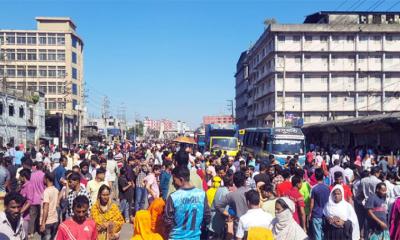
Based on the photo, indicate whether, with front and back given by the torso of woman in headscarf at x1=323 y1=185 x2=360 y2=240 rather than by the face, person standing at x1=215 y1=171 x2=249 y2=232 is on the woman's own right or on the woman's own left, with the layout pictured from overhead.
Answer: on the woman's own right

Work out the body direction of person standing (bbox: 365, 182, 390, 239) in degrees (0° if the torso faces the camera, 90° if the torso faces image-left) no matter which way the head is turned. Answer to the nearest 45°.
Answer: approximately 315°

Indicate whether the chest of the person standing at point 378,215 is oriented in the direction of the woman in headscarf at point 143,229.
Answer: no

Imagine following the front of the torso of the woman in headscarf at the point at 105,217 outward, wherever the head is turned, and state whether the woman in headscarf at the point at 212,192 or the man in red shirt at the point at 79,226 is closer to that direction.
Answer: the man in red shirt

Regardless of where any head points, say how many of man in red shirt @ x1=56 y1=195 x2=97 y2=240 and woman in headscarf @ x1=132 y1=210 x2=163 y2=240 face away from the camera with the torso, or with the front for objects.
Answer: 1

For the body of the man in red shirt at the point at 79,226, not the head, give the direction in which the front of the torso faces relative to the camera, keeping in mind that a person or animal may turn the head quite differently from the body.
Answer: toward the camera

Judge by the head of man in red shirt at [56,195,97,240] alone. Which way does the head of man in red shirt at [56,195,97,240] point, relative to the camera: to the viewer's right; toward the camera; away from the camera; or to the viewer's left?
toward the camera

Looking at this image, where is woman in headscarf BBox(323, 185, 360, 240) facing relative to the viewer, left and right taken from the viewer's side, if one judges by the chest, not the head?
facing the viewer

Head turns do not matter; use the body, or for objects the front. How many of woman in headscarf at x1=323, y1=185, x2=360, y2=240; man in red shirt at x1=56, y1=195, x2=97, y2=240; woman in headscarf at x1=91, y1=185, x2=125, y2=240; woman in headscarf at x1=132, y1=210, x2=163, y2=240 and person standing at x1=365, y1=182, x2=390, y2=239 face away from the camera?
1

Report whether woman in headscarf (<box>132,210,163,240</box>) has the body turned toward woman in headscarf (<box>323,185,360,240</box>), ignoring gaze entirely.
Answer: no

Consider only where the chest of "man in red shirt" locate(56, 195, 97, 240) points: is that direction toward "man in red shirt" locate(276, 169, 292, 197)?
no

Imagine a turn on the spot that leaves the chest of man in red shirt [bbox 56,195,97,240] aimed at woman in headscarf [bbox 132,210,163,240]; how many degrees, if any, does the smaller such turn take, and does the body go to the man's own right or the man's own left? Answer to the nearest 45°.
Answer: approximately 90° to the man's own left

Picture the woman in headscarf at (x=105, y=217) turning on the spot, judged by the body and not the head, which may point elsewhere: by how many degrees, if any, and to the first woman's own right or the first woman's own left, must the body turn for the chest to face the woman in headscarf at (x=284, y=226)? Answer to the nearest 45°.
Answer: approximately 90° to the first woman's own left
